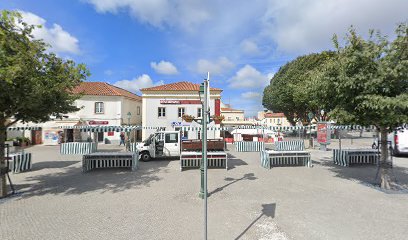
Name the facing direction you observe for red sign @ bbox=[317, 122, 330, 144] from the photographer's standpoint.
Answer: facing the viewer

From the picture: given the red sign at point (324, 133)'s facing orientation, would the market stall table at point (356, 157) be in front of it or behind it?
in front

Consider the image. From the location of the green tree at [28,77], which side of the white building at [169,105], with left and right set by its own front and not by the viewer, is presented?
front

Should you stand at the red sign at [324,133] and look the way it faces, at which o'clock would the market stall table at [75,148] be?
The market stall table is roughly at 2 o'clock from the red sign.

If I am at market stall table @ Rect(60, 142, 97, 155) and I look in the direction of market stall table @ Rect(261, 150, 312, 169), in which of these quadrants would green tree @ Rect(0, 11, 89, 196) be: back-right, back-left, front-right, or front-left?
front-right

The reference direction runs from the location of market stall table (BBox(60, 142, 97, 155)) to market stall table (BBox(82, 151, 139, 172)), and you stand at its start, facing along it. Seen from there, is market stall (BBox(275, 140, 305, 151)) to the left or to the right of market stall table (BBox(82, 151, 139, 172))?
left

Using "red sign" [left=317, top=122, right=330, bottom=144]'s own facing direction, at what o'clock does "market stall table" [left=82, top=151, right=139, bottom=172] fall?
The market stall table is roughly at 1 o'clock from the red sign.

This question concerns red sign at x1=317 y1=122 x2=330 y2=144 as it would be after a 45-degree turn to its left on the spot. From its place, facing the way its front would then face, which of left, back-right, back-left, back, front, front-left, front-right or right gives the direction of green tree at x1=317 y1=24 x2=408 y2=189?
front-right

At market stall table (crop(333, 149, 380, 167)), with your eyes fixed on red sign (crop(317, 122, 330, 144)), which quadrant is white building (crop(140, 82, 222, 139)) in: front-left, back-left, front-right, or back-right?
front-left

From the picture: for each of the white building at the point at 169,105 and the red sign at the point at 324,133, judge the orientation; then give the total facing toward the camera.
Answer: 2

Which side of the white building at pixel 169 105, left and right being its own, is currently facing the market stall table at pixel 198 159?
front

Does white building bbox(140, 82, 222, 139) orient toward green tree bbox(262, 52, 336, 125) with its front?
no

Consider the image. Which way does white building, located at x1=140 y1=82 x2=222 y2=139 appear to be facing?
toward the camera
